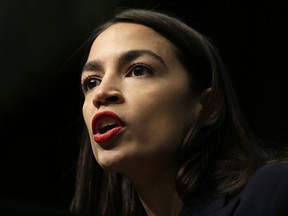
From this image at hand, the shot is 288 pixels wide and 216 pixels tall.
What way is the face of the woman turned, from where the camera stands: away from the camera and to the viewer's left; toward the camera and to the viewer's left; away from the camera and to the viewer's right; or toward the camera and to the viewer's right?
toward the camera and to the viewer's left

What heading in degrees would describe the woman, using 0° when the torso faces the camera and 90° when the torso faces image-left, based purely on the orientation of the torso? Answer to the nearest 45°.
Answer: approximately 45°
